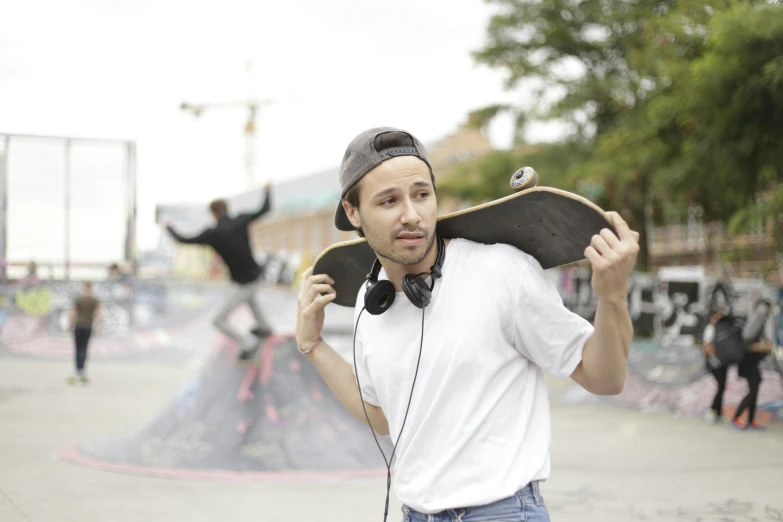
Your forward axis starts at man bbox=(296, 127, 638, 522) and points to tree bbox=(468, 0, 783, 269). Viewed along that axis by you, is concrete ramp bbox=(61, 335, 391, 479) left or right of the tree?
left

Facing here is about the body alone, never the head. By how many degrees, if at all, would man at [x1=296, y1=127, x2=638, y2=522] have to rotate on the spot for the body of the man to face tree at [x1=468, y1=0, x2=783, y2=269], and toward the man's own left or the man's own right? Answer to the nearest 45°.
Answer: approximately 135° to the man's own right

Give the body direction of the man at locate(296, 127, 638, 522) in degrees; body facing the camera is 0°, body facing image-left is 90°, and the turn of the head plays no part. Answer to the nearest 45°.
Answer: approximately 45°

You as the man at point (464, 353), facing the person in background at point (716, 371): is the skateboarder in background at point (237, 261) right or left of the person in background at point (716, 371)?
left

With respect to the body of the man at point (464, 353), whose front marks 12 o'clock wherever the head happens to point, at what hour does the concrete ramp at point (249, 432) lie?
The concrete ramp is roughly at 4 o'clock from the man.
